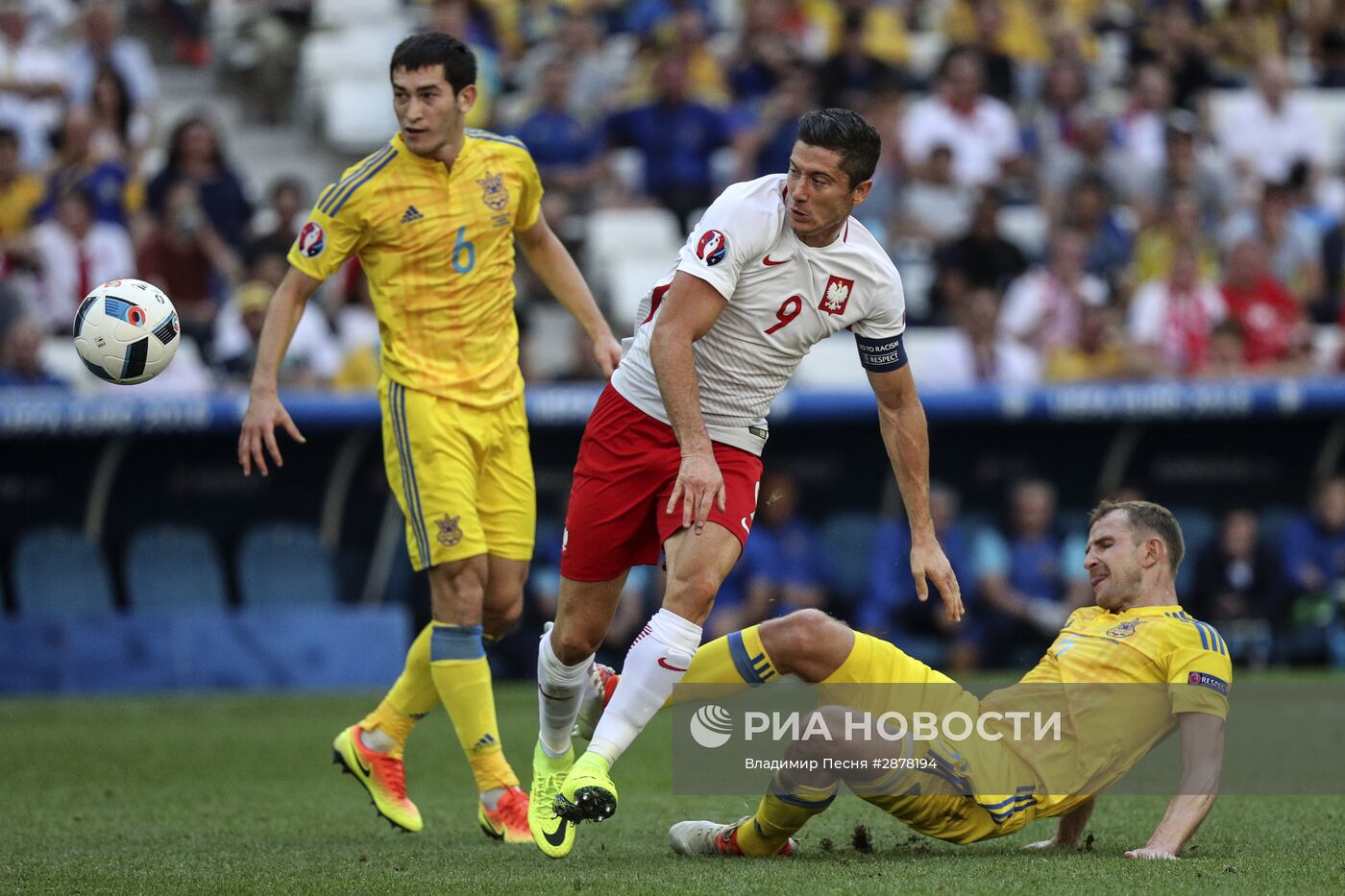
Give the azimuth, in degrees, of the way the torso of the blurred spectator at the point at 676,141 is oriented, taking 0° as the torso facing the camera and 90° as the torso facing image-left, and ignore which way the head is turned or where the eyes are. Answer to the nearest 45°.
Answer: approximately 0°

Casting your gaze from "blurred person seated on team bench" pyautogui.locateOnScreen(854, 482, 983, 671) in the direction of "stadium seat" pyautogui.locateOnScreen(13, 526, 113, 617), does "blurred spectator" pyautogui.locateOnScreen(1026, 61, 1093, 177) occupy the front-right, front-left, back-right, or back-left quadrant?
back-right

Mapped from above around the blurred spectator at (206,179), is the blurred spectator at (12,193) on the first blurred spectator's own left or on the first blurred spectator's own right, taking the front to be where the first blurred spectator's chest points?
on the first blurred spectator's own right

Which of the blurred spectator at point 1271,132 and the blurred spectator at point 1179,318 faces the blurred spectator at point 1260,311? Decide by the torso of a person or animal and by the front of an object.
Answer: the blurred spectator at point 1271,132

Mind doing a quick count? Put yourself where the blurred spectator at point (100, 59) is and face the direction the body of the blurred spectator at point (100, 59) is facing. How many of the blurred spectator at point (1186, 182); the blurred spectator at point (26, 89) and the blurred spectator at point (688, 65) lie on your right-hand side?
1

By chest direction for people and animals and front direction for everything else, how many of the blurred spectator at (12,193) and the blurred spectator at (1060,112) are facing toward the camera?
2

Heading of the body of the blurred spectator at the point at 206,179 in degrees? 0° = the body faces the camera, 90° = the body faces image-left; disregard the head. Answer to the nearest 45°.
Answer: approximately 0°

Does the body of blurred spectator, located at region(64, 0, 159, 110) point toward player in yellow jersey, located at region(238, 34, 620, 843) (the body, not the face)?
yes
